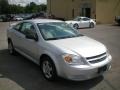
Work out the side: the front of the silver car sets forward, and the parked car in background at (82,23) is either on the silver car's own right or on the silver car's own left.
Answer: on the silver car's own left

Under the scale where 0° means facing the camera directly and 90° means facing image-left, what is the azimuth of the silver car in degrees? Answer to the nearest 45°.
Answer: approximately 315°
